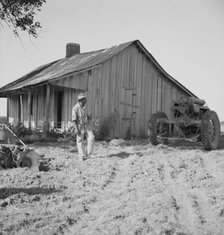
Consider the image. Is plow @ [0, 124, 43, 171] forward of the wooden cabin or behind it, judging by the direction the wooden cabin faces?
forward

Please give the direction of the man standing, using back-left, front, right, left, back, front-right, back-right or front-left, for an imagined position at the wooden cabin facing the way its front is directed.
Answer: front-left

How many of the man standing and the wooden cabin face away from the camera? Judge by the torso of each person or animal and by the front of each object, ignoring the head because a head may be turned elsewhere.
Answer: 0

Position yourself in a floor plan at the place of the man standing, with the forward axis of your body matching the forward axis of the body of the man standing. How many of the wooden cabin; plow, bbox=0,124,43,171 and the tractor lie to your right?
1

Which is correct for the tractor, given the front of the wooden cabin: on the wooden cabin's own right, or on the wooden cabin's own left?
on the wooden cabin's own left

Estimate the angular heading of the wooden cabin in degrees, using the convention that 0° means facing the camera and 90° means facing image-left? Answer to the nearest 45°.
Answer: approximately 45°

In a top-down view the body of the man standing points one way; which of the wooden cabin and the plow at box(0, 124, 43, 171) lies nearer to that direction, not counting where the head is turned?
the plow

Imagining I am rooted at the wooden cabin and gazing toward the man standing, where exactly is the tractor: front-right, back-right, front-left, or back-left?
front-left

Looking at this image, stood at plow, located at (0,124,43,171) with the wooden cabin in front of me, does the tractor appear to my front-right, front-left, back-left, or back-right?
front-right

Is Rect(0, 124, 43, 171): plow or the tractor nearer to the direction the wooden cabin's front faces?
the plow

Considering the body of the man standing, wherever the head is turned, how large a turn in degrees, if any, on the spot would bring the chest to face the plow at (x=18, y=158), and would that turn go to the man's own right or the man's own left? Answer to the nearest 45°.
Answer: approximately 90° to the man's own right

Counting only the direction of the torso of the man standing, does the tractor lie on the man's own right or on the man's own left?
on the man's own left

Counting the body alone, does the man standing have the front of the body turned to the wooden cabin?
no
